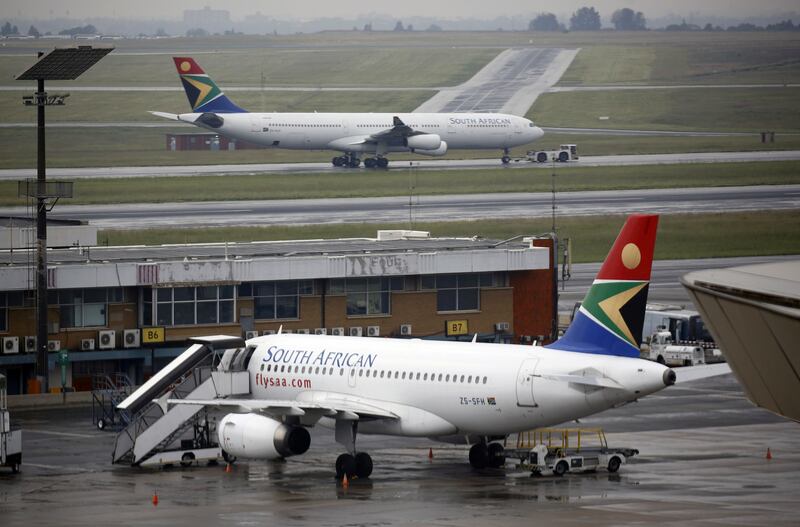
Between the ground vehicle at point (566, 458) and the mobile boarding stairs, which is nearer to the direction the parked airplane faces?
the mobile boarding stairs

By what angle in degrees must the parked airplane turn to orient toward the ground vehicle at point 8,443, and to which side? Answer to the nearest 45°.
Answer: approximately 45° to its left

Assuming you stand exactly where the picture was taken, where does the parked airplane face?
facing away from the viewer and to the left of the viewer
